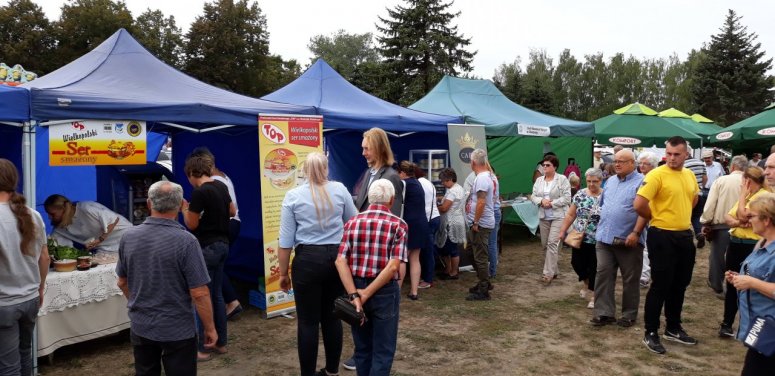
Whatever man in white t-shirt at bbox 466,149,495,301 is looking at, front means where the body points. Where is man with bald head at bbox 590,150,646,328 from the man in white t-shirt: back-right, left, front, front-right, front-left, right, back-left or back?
back-left

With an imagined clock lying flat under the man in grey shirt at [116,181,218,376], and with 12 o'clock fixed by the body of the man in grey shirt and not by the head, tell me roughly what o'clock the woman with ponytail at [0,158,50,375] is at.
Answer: The woman with ponytail is roughly at 10 o'clock from the man in grey shirt.

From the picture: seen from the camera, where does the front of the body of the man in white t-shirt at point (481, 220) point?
to the viewer's left

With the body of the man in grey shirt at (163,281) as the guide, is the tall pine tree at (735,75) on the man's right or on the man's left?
on the man's right

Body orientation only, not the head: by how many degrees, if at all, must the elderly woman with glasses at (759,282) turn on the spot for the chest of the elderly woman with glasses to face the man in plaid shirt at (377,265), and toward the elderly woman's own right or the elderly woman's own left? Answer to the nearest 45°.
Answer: approximately 45° to the elderly woman's own left

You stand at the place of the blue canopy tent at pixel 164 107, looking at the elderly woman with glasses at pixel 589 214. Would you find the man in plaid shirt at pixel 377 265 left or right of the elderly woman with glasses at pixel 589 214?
right

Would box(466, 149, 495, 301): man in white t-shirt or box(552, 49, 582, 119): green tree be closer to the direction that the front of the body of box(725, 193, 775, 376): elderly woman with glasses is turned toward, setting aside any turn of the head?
the man in white t-shirt

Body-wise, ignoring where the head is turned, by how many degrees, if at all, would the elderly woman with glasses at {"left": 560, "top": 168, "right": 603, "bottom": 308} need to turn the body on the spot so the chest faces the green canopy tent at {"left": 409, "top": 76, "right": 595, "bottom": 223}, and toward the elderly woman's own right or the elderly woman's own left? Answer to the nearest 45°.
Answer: approximately 180°

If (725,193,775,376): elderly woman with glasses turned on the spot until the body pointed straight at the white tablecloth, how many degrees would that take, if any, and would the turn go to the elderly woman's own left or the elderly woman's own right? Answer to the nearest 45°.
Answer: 0° — they already face it

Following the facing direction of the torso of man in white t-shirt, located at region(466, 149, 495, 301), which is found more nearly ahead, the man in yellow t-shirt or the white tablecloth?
the white tablecloth

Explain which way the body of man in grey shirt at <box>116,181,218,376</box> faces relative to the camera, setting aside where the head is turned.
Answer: away from the camera

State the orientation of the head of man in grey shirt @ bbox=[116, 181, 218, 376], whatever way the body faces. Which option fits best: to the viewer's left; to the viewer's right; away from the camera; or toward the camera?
away from the camera
